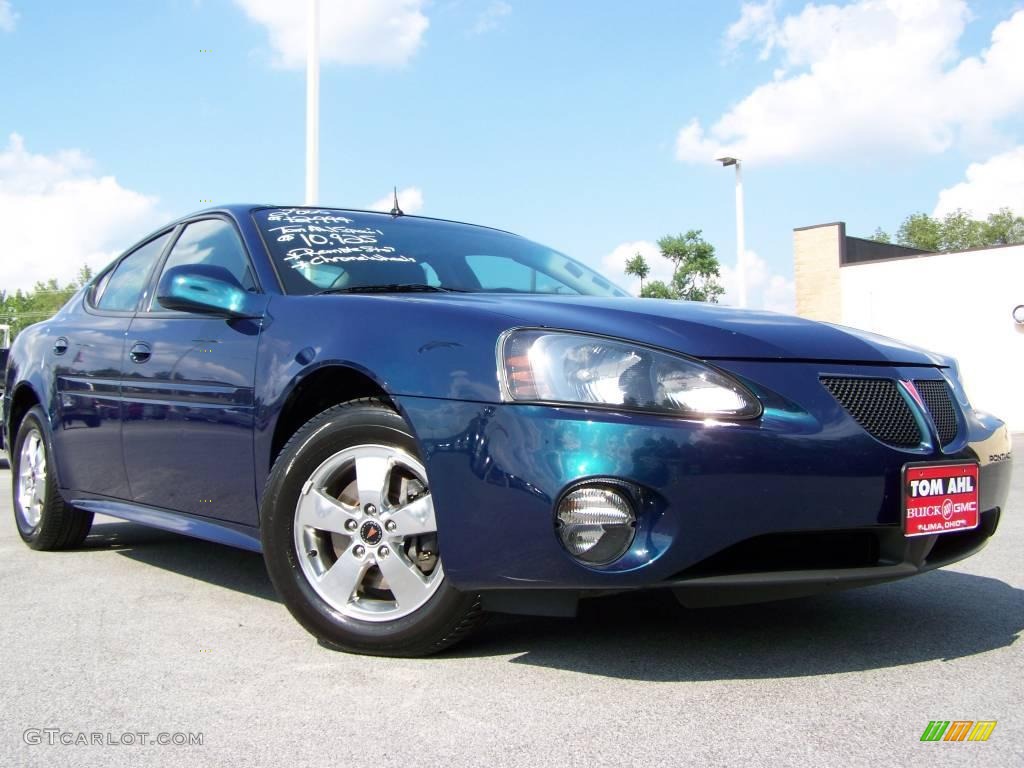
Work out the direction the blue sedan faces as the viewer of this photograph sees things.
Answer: facing the viewer and to the right of the viewer

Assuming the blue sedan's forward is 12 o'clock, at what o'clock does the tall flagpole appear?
The tall flagpole is roughly at 7 o'clock from the blue sedan.

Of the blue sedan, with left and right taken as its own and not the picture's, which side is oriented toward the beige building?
left
